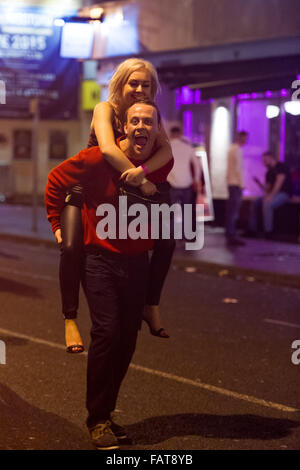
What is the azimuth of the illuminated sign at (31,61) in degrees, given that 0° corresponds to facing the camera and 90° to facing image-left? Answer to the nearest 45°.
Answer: approximately 0°

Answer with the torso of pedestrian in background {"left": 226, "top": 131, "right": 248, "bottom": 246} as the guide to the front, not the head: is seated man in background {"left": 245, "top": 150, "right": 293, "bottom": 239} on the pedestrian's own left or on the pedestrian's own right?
on the pedestrian's own left

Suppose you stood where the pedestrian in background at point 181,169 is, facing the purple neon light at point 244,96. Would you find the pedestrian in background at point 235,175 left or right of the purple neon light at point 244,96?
right
